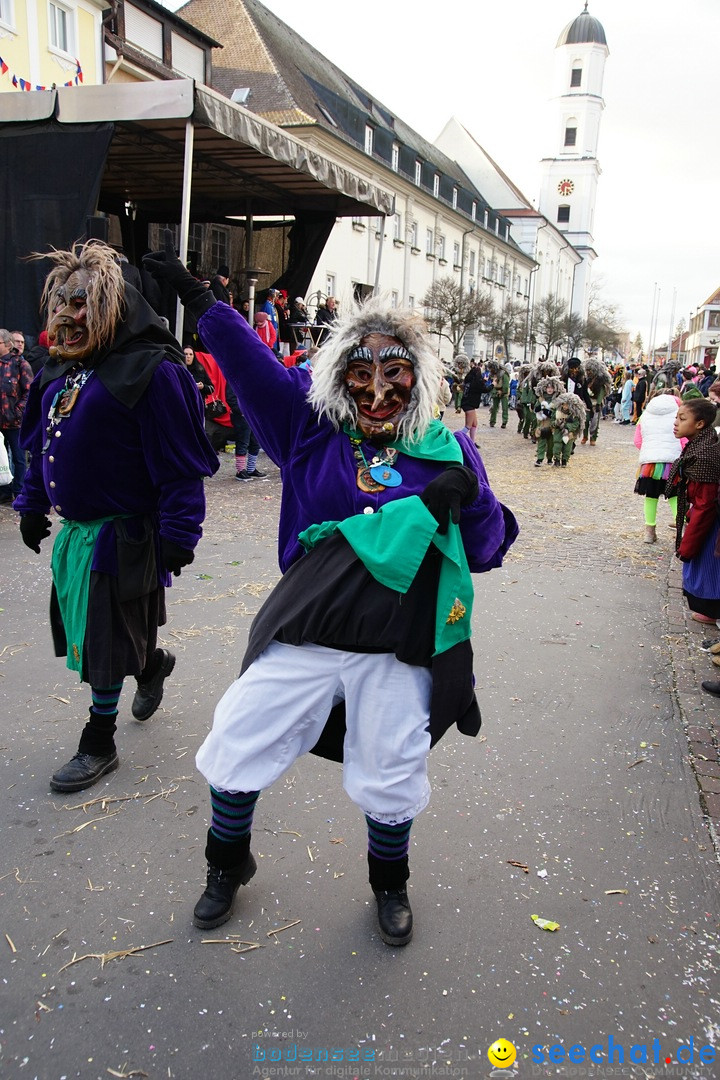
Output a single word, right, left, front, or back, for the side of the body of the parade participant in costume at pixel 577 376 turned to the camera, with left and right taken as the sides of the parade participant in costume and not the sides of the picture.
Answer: front

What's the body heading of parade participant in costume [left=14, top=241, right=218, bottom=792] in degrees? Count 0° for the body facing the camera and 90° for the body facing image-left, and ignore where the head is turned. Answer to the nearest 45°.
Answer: approximately 45°

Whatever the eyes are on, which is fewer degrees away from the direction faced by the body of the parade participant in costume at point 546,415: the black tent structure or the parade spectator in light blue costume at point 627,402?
the black tent structure

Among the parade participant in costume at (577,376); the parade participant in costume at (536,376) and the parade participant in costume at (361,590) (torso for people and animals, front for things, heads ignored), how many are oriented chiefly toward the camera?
3

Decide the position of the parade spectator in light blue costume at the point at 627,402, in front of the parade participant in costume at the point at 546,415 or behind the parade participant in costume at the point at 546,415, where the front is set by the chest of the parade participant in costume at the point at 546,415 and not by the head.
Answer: behind

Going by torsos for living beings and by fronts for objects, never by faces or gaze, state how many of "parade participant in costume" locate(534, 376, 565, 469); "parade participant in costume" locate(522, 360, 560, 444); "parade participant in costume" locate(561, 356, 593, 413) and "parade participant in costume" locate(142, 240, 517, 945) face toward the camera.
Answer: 4

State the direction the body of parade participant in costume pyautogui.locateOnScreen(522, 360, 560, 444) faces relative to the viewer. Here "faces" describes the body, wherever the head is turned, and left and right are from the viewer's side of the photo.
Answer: facing the viewer

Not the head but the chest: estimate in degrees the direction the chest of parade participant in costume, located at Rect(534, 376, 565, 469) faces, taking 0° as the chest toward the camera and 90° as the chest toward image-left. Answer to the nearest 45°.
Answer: approximately 0°

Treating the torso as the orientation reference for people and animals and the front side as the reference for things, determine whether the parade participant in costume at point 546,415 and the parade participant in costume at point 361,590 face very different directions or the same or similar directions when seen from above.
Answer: same or similar directions

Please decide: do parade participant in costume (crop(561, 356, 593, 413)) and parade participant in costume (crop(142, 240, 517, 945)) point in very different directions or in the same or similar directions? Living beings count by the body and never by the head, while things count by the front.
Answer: same or similar directions

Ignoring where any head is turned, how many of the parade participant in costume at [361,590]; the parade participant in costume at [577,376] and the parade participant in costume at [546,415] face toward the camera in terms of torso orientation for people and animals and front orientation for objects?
3

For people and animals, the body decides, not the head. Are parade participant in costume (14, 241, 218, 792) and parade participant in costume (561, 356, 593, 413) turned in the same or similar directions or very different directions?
same or similar directions

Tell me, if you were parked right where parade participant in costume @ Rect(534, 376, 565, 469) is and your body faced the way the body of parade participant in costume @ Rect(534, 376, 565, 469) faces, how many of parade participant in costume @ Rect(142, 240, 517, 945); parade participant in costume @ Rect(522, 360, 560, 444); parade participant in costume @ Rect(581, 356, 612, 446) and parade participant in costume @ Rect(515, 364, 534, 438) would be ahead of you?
1

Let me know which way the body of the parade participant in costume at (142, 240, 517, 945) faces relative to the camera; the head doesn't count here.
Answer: toward the camera
